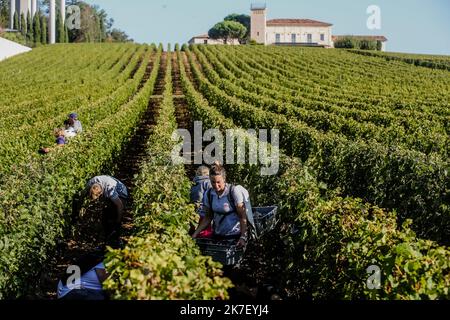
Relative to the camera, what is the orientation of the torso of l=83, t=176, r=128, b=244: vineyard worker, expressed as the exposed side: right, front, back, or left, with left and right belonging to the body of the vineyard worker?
left

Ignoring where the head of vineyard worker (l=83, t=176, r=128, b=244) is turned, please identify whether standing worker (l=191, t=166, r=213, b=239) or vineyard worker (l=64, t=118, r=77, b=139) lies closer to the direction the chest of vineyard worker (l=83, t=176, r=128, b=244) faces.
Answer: the vineyard worker

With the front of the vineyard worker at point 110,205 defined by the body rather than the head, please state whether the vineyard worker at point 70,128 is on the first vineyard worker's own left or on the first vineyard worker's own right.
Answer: on the first vineyard worker's own right

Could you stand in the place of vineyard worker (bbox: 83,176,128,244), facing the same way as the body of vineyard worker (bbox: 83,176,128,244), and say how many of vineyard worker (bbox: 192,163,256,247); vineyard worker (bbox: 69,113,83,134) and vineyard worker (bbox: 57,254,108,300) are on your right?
1

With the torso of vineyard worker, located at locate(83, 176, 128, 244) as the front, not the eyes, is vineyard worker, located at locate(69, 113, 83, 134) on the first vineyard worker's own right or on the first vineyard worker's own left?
on the first vineyard worker's own right
